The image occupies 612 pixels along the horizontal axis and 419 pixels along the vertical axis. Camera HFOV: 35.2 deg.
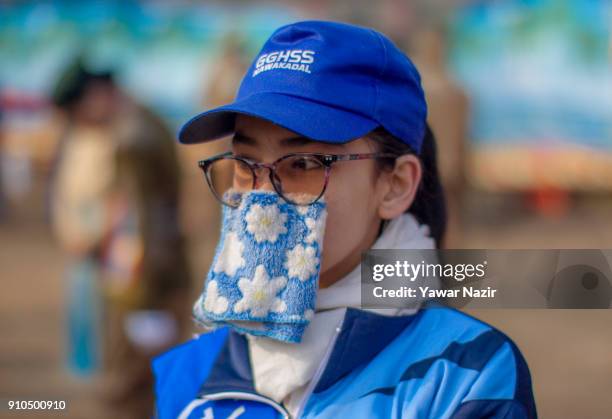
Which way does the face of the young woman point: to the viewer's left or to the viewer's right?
to the viewer's left

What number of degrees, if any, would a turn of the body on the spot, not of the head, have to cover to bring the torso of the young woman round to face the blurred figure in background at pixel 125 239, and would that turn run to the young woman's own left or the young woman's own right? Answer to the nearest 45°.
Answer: approximately 135° to the young woman's own right

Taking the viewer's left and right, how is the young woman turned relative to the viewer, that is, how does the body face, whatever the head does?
facing the viewer and to the left of the viewer

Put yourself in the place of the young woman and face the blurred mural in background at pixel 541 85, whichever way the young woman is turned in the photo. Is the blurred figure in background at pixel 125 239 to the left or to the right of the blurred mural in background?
left

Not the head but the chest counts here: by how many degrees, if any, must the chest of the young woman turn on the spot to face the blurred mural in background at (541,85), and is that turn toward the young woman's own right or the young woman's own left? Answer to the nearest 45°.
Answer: approximately 135° to the young woman's own right
